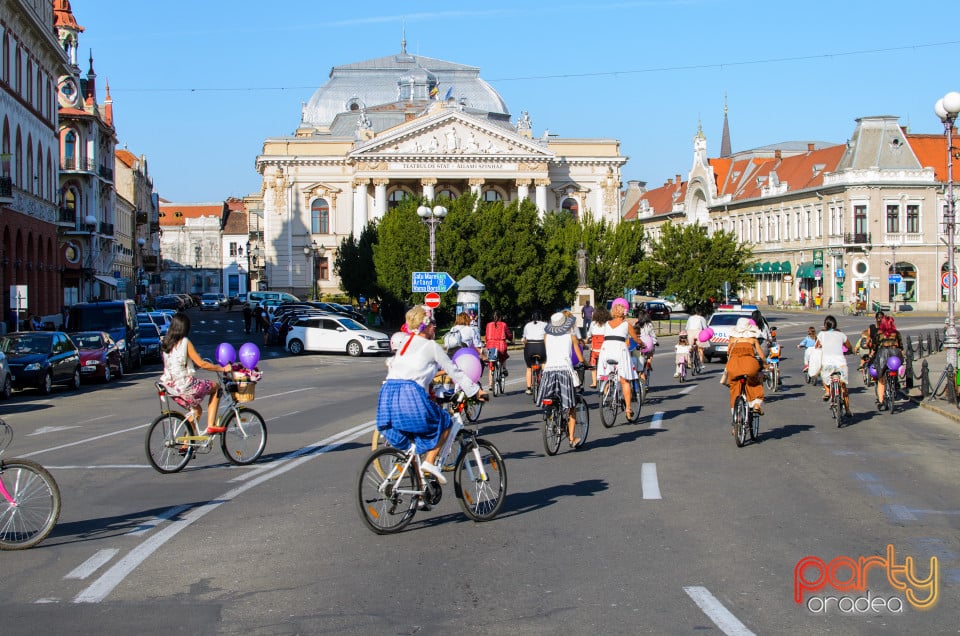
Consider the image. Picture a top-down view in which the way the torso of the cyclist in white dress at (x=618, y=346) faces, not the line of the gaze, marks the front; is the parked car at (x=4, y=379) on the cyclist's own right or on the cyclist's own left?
on the cyclist's own left

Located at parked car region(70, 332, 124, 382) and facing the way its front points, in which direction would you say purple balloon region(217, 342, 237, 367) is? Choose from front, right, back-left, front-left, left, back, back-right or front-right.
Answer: front-left

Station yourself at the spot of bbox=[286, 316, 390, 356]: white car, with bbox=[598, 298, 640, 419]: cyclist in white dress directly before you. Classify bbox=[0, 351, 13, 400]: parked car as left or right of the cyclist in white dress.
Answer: right

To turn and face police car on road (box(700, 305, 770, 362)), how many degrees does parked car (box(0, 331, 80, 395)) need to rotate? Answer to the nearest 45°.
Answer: approximately 135° to its left

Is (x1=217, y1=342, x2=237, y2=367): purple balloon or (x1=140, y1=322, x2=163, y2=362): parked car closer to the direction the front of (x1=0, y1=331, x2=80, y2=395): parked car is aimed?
the purple balloon

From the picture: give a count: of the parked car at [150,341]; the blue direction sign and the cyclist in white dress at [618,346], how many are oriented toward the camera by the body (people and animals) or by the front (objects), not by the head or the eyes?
2

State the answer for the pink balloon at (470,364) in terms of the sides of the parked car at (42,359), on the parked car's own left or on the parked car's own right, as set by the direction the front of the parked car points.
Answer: on the parked car's own left

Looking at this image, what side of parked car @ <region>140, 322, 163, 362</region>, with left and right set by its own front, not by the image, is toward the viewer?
front

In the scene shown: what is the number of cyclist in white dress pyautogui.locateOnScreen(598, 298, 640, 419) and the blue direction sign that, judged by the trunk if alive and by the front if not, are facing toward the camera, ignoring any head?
1

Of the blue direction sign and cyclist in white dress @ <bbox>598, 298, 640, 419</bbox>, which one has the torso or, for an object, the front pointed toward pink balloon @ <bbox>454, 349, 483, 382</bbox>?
the blue direction sign

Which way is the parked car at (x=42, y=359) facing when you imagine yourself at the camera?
facing the viewer and to the left of the viewer

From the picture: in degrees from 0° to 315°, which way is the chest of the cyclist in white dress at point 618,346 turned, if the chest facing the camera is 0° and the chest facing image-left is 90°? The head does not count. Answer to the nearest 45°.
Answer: approximately 225°

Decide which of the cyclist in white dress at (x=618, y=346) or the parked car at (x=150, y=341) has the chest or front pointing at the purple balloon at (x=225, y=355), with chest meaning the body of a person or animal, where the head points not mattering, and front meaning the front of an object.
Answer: the parked car
